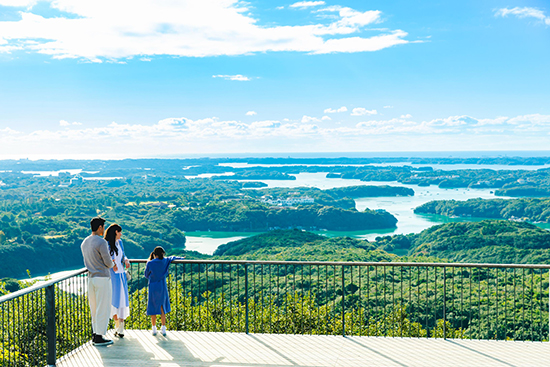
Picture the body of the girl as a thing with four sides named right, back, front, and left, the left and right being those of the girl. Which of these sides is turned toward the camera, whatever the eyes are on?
back

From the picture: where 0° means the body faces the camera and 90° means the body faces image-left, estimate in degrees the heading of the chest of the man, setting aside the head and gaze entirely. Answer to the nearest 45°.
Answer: approximately 225°

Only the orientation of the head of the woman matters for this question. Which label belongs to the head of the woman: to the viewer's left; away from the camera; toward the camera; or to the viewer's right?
to the viewer's right

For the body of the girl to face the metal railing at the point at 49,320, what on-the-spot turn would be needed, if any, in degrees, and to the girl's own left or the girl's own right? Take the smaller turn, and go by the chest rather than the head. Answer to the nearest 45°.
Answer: approximately 90° to the girl's own left
